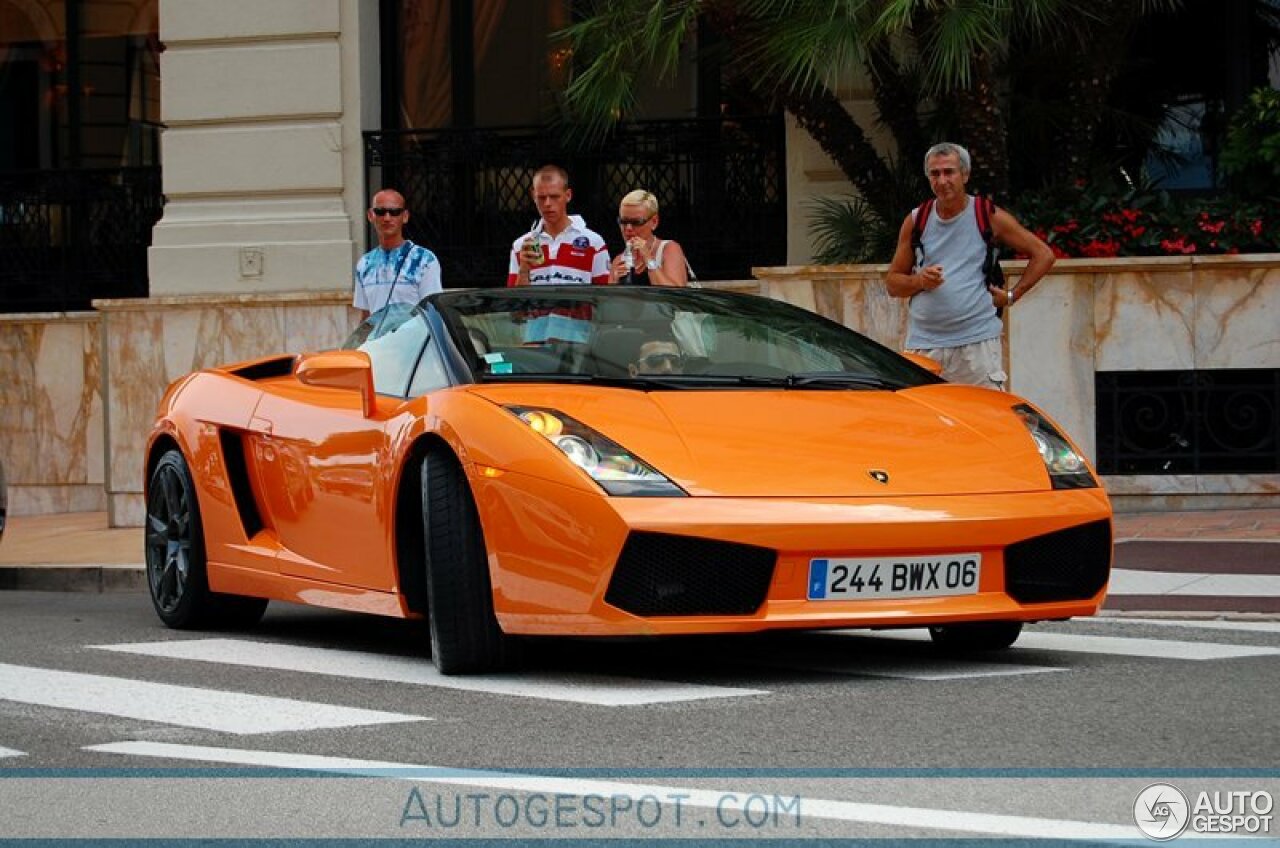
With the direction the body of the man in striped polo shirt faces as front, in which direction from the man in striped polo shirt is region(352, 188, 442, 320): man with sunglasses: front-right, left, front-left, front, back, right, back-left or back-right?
back-right

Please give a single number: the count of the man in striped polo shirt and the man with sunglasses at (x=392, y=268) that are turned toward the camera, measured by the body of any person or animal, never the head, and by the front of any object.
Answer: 2

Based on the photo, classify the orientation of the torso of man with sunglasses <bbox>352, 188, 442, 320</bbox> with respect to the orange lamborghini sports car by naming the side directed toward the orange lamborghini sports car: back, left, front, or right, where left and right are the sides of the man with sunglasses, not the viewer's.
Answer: front

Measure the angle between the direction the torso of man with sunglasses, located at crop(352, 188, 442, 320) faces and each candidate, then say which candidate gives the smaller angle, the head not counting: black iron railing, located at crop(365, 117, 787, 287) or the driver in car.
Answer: the driver in car

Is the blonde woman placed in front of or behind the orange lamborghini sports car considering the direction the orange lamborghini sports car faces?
behind

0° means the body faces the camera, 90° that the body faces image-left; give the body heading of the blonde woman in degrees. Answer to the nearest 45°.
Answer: approximately 45°

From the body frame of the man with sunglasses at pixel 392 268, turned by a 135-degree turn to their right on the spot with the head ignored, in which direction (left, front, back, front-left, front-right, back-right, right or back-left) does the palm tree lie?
right

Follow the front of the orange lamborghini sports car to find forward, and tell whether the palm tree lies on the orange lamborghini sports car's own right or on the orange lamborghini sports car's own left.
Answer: on the orange lamborghini sports car's own left

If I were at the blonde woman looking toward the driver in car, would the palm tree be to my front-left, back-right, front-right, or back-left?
back-left

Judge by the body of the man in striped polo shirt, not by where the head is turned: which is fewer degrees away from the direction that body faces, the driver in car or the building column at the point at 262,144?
the driver in car
